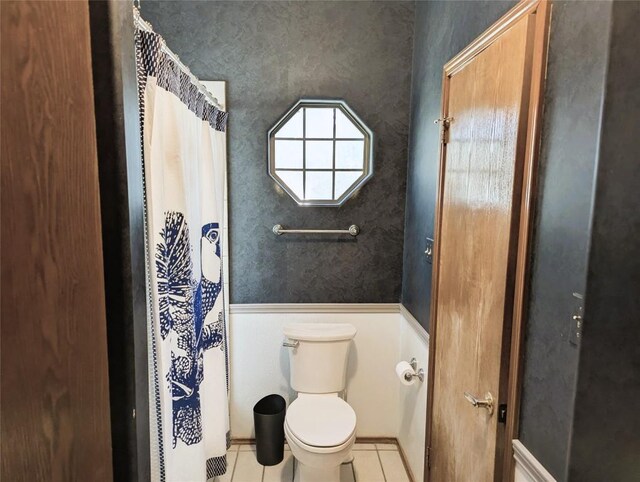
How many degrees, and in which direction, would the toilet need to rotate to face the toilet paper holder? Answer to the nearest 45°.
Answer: approximately 90° to its left

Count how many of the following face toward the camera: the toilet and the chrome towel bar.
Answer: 2

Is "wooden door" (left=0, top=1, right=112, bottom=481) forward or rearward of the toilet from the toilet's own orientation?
forward

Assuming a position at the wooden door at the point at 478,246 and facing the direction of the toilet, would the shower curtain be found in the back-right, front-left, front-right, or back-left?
front-left

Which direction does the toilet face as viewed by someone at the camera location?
facing the viewer

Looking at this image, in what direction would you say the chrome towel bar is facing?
toward the camera

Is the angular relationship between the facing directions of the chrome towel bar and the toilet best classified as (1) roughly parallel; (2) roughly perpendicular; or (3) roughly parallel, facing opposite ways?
roughly parallel
